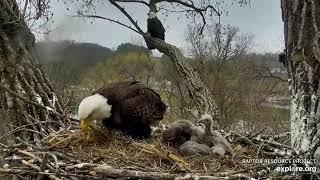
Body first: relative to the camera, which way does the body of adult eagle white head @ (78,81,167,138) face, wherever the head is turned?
to the viewer's left

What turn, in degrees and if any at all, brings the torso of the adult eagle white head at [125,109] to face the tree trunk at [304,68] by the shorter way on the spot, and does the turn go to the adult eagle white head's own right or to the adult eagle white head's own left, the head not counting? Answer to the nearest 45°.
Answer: approximately 135° to the adult eagle white head's own left

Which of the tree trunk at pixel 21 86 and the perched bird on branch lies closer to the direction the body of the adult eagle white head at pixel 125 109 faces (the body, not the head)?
the tree trunk
